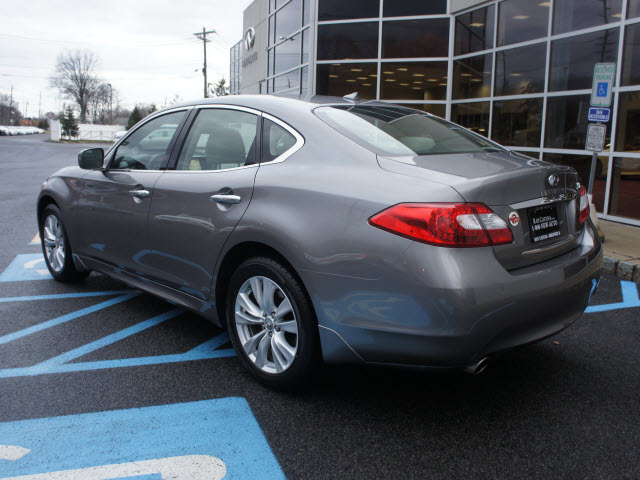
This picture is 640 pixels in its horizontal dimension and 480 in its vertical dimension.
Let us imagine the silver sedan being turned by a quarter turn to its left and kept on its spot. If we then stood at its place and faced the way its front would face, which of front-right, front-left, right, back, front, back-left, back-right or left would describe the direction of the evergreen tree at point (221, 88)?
back-right

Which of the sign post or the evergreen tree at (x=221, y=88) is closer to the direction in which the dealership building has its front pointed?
the sign post

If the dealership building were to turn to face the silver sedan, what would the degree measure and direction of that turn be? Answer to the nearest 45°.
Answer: approximately 45° to its left

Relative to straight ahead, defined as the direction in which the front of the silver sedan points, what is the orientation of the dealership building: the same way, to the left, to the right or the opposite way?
to the left

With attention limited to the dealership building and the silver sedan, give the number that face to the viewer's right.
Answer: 0

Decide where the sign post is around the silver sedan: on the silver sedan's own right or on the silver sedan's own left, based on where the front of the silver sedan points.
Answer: on the silver sedan's own right

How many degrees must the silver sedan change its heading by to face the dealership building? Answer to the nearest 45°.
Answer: approximately 45° to its right

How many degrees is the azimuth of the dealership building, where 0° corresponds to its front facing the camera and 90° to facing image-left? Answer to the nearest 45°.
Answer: approximately 45°

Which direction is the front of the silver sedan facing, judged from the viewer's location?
facing away from the viewer and to the left of the viewer
